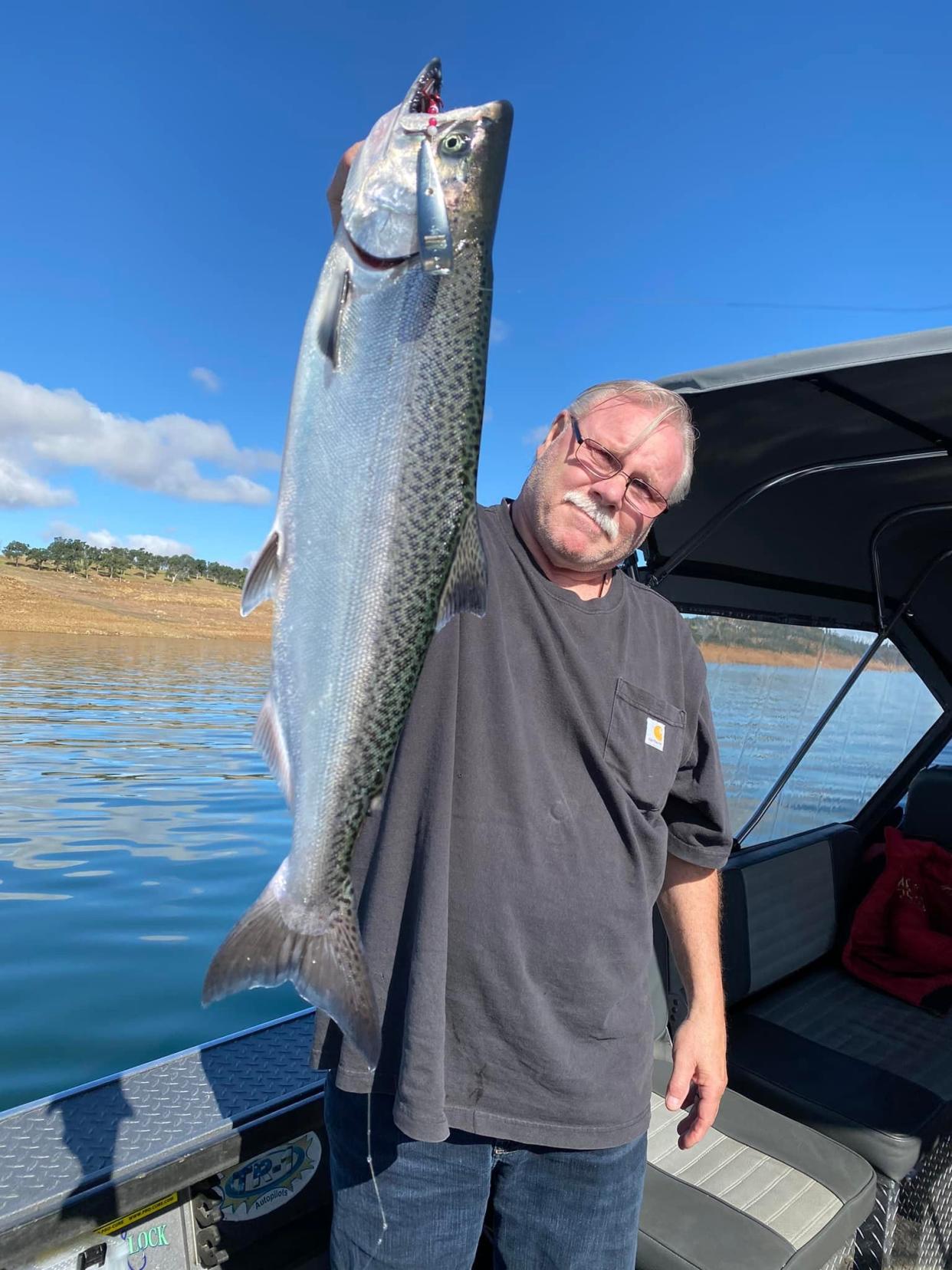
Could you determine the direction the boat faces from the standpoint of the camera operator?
facing away from the viewer and to the right of the viewer

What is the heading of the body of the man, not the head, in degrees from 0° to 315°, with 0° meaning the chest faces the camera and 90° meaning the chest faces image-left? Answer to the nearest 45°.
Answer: approximately 0°

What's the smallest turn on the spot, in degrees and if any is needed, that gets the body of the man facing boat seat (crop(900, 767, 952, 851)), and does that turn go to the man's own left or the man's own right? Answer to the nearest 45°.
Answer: approximately 135° to the man's own left
